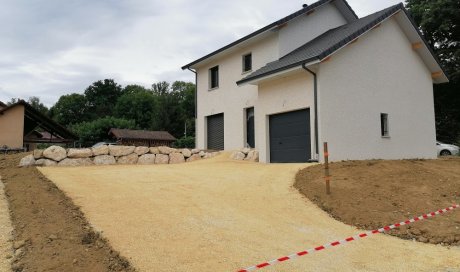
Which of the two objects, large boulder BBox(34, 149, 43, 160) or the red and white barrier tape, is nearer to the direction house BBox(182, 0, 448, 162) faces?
the large boulder

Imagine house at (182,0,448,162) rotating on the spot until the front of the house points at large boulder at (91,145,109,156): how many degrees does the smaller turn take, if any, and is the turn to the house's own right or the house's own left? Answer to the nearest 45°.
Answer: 0° — it already faces it

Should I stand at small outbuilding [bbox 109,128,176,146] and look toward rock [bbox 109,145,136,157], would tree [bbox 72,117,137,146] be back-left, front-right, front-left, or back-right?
back-right

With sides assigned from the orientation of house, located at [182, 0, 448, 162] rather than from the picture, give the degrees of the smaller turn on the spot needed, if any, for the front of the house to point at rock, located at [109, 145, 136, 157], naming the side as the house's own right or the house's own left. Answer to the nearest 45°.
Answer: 0° — it already faces it
